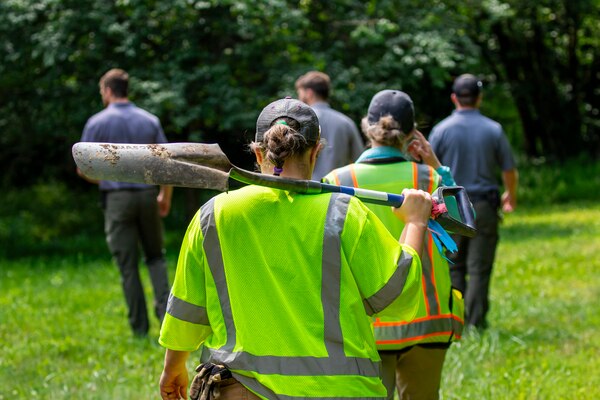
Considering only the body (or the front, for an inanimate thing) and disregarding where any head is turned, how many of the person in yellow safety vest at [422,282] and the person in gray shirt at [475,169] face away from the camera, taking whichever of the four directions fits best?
2

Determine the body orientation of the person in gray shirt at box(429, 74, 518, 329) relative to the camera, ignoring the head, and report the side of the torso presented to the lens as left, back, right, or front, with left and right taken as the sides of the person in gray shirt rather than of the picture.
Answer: back

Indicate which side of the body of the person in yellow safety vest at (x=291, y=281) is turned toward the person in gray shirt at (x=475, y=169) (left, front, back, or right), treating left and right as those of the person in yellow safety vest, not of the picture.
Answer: front

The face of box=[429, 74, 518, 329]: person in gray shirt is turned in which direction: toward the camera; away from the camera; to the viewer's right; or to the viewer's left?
away from the camera

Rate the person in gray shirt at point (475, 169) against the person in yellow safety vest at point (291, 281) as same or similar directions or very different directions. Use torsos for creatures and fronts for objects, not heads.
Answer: same or similar directions

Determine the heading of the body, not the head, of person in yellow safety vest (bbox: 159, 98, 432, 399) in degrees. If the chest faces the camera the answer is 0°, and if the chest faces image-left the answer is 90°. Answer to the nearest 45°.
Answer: approximately 180°

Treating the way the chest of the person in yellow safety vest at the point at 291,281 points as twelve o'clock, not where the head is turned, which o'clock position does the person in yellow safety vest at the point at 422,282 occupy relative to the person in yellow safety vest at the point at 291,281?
the person in yellow safety vest at the point at 422,282 is roughly at 1 o'clock from the person in yellow safety vest at the point at 291,281.

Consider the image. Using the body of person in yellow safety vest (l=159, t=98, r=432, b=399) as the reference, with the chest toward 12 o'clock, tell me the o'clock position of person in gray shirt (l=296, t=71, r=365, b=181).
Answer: The person in gray shirt is roughly at 12 o'clock from the person in yellow safety vest.

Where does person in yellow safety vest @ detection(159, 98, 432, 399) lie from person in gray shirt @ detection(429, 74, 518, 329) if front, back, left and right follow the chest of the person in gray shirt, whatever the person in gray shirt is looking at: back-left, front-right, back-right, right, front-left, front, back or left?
back

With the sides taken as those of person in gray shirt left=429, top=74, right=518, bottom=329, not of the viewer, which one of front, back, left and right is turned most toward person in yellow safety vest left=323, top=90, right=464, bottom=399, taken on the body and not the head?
back

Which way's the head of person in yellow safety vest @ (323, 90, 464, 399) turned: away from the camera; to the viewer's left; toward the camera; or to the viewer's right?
away from the camera

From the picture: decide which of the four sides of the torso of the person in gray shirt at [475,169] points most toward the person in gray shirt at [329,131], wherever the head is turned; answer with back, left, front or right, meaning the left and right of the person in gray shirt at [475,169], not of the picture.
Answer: left

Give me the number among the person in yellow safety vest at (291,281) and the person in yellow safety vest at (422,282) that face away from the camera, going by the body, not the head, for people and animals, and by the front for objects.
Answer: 2

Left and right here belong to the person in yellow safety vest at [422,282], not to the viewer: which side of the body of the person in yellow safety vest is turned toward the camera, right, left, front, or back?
back

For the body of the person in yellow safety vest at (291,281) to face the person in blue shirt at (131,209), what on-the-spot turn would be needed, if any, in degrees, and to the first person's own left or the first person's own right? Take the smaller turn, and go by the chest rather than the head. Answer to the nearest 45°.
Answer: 0° — they already face them
